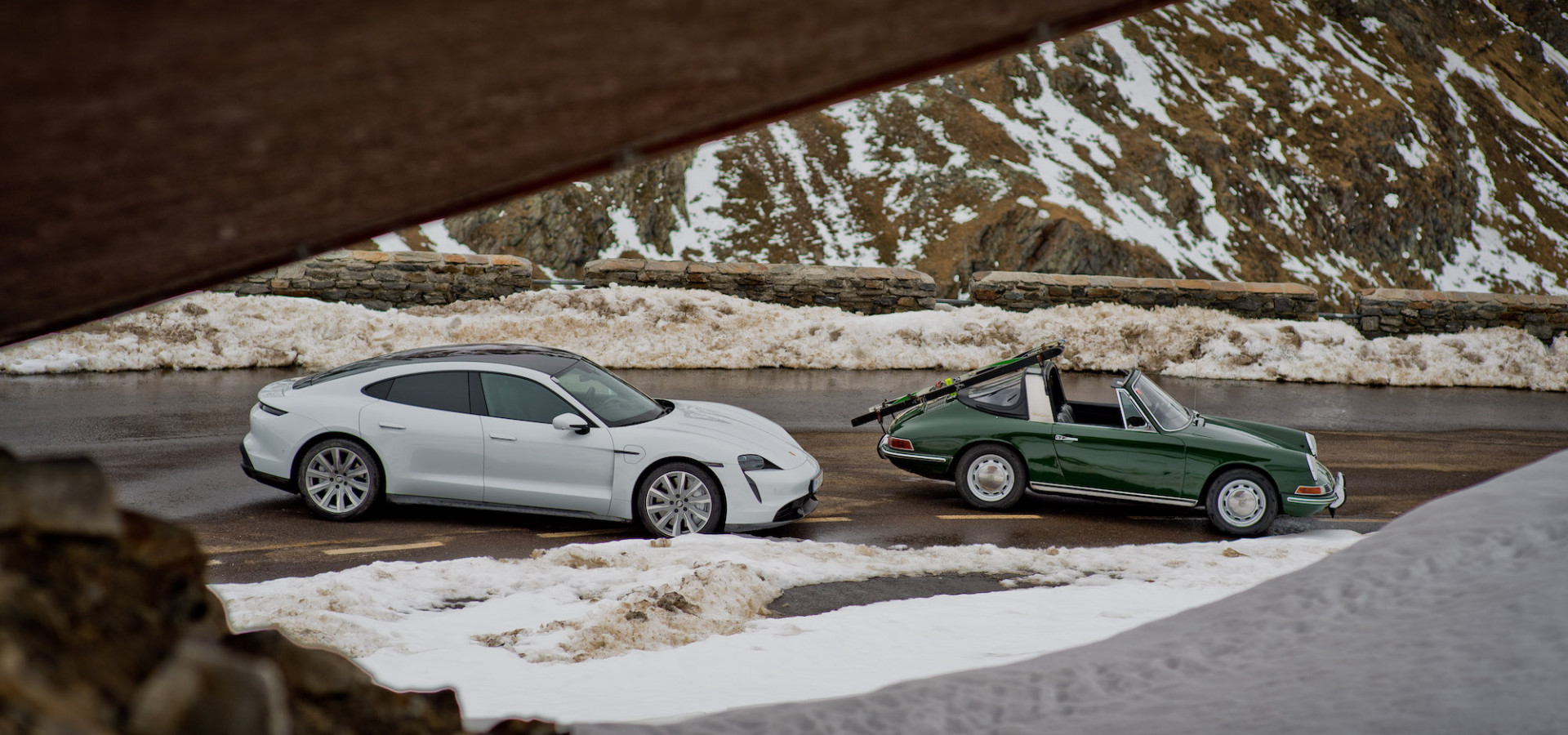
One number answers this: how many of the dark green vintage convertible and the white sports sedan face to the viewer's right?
2

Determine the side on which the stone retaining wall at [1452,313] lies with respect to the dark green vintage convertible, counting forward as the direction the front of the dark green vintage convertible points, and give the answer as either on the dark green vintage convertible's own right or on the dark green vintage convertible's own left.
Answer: on the dark green vintage convertible's own left

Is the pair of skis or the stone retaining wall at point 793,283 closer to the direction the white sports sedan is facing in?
the pair of skis

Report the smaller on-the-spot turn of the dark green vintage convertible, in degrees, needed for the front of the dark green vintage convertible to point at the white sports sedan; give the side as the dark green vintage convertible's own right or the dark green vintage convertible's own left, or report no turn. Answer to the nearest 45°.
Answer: approximately 135° to the dark green vintage convertible's own right

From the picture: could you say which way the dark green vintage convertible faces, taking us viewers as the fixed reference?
facing to the right of the viewer

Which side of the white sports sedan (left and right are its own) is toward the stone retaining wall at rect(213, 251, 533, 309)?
left

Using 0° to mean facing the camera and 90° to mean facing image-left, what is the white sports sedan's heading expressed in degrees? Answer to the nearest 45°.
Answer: approximately 270°
